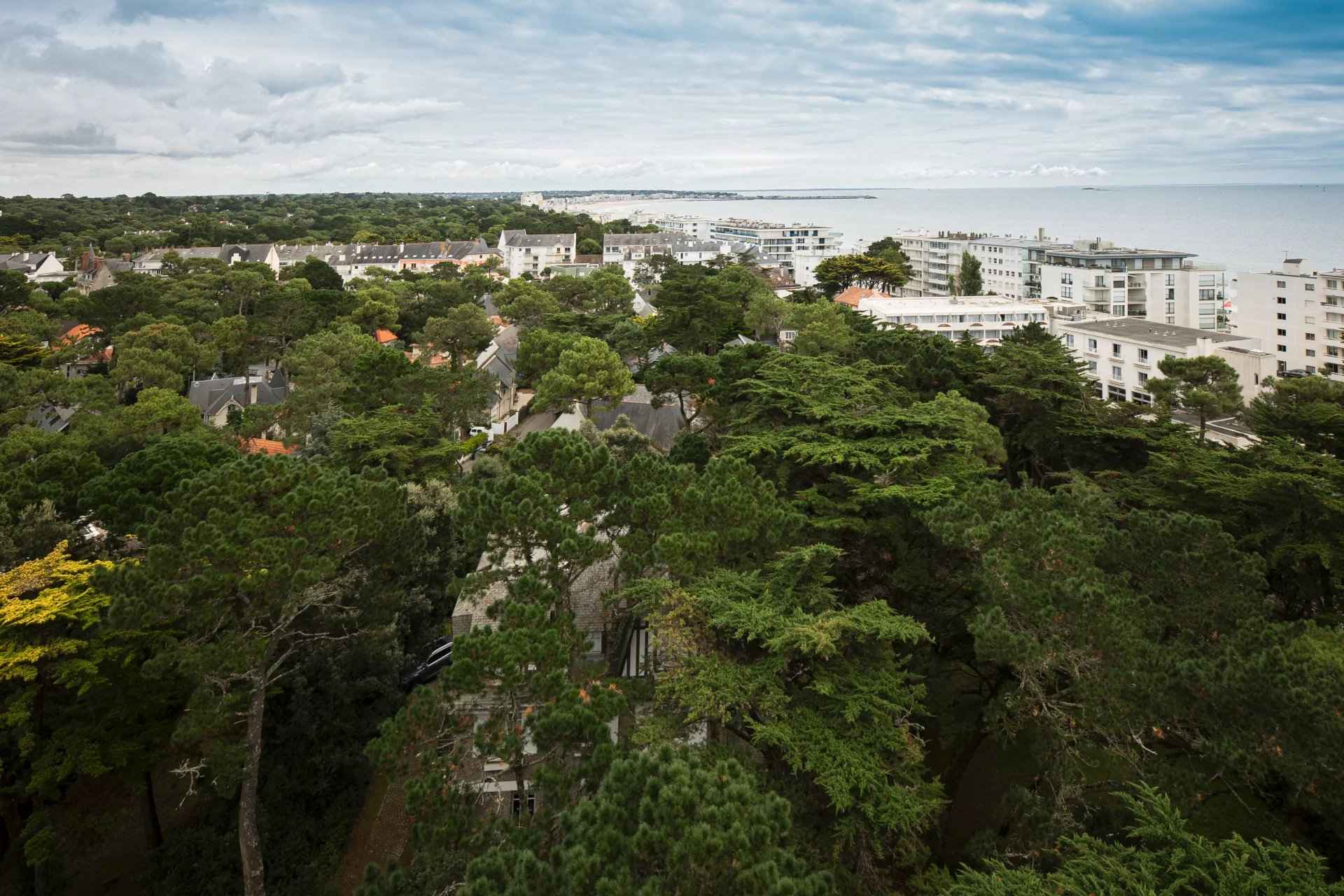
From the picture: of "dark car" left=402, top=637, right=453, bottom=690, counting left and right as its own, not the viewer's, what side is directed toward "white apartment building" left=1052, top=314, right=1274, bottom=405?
back

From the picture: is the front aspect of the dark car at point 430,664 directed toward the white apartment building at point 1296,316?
no

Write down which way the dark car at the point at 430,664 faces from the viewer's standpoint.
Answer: facing the viewer and to the left of the viewer

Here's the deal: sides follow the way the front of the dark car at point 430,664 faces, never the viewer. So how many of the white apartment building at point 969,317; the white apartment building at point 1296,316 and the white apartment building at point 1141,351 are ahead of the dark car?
0

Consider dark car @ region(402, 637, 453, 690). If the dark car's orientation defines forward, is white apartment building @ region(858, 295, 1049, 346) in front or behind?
behind
